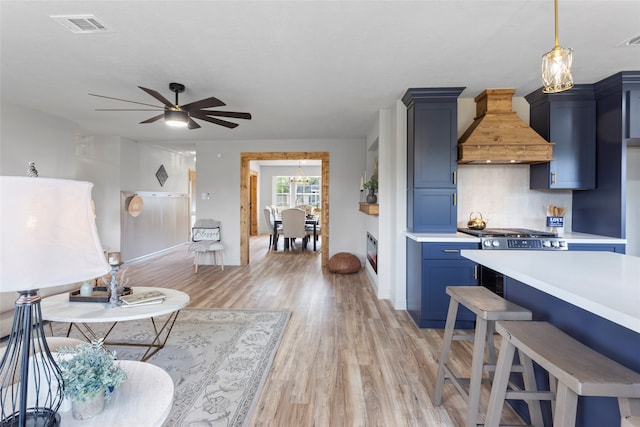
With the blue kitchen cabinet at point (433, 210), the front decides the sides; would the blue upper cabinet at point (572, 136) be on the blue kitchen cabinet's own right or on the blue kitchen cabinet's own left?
on the blue kitchen cabinet's own left

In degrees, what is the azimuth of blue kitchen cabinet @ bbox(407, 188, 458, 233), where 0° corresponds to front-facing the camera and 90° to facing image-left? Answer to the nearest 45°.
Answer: approximately 0°

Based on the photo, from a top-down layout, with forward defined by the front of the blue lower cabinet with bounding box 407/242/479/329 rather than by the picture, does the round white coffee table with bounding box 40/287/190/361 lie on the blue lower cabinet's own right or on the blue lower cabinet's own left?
on the blue lower cabinet's own right

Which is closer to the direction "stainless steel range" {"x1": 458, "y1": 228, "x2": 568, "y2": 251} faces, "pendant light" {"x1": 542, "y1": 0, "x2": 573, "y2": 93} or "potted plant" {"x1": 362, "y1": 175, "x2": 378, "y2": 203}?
the pendant light

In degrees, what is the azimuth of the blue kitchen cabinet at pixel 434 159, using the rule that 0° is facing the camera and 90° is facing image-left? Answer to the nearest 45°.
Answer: approximately 0°

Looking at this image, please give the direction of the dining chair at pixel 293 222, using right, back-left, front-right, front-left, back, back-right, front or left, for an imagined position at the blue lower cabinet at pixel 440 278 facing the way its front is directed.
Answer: back-right

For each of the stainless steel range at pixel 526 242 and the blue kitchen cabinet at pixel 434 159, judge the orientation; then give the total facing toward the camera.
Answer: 2
